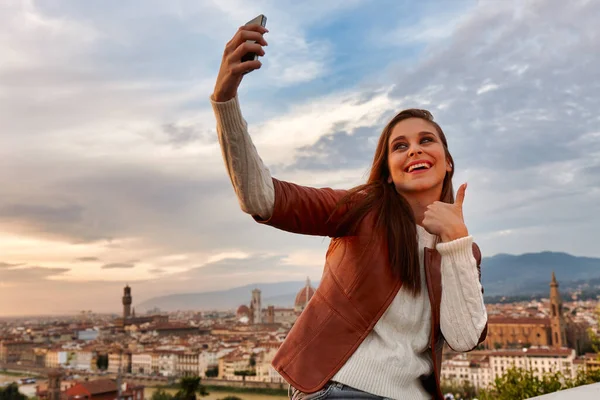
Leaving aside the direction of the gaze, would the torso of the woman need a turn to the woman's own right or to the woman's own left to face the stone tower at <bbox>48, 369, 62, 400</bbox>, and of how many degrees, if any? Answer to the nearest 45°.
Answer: approximately 180°

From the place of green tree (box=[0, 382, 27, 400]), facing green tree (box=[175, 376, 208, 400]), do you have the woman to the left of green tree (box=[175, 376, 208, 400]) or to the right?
right

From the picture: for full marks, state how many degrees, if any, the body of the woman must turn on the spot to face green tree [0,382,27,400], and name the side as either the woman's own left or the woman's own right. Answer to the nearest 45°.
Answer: approximately 180°

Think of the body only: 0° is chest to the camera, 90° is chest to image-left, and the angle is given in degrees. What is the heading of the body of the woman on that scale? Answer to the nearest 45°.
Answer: approximately 315°

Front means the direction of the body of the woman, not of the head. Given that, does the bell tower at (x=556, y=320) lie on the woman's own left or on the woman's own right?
on the woman's own left

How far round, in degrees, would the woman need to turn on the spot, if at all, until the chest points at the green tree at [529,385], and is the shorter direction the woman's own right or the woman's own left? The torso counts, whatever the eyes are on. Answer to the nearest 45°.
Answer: approximately 135° to the woman's own left
